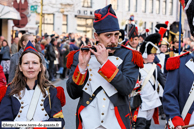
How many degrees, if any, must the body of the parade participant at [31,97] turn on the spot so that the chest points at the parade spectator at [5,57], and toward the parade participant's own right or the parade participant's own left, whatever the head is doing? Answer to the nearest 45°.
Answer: approximately 180°

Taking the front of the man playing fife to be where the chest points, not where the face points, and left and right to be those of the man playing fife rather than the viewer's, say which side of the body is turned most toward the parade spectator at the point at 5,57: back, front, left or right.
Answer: back

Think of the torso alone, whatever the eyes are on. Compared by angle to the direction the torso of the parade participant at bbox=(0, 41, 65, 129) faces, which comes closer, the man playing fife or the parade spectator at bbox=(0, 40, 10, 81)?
the man playing fife

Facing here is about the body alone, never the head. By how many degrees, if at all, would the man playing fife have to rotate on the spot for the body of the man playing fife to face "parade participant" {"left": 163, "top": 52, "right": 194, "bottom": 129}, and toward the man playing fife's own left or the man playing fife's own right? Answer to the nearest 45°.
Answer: approximately 90° to the man playing fife's own left

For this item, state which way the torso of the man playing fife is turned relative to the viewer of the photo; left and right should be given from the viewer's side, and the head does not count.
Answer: facing the viewer

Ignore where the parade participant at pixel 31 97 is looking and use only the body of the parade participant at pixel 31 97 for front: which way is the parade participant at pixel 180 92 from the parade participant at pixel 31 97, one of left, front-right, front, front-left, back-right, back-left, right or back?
left

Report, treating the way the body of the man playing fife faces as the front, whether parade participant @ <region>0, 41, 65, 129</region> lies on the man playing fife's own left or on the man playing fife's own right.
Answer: on the man playing fife's own right

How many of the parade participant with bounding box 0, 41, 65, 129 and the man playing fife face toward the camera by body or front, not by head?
2

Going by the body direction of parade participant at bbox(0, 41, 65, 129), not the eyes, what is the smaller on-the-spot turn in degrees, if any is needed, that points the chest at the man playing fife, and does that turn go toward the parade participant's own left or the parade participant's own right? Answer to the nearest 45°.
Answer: approximately 90° to the parade participant's own left

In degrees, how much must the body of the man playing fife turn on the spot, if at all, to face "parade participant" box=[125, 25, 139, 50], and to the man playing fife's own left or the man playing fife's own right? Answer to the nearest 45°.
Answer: approximately 180°

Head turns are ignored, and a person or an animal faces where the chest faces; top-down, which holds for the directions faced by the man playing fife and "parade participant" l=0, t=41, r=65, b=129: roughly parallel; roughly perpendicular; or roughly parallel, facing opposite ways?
roughly parallel

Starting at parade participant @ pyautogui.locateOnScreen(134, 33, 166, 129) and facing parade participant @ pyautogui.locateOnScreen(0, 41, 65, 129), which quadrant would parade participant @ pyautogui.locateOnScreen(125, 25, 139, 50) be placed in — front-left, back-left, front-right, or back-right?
back-right
